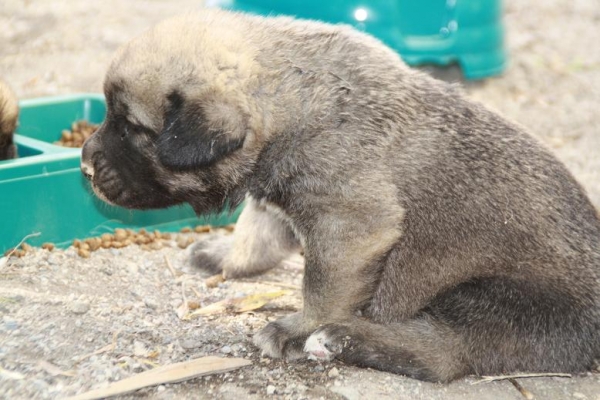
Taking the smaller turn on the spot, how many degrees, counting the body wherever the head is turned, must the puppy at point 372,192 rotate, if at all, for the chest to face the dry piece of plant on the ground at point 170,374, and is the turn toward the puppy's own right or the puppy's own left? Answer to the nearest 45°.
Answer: approximately 45° to the puppy's own left

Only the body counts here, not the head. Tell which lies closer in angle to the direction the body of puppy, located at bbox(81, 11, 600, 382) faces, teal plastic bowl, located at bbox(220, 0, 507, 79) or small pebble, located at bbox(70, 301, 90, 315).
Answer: the small pebble

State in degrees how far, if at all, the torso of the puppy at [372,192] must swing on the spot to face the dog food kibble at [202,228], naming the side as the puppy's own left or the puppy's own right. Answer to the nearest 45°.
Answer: approximately 45° to the puppy's own right

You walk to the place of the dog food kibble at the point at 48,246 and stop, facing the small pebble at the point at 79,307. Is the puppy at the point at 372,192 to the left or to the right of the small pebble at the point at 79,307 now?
left

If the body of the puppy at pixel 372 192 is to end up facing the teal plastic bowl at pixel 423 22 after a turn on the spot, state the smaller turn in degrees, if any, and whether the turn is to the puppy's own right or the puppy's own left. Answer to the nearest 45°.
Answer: approximately 90° to the puppy's own right

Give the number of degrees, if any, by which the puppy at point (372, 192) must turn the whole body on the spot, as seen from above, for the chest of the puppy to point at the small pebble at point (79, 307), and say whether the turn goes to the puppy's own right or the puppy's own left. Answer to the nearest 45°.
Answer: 0° — it already faces it

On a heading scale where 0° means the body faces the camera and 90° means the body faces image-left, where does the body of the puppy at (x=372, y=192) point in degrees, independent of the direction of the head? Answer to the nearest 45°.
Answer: approximately 90°
